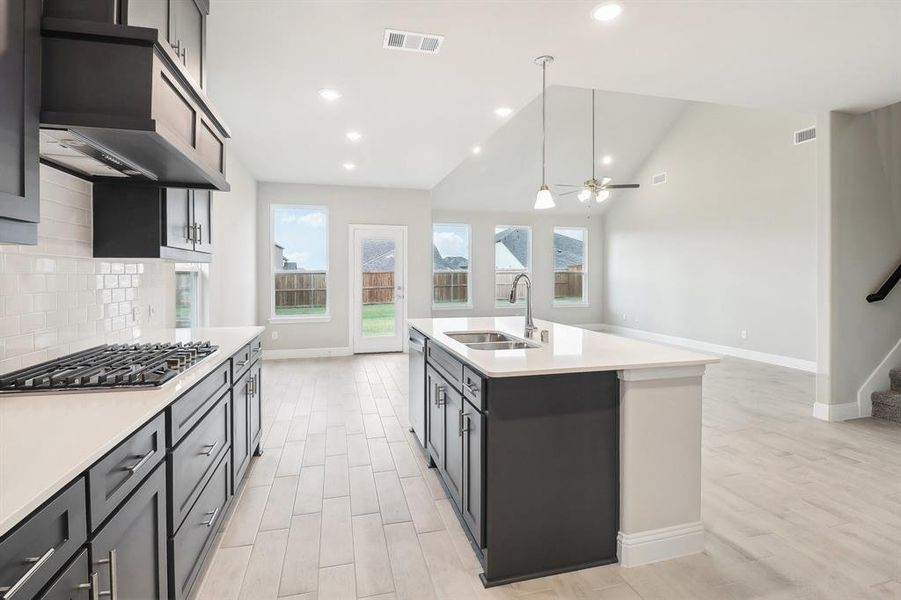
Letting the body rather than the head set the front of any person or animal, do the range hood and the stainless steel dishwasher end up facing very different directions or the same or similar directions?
very different directions

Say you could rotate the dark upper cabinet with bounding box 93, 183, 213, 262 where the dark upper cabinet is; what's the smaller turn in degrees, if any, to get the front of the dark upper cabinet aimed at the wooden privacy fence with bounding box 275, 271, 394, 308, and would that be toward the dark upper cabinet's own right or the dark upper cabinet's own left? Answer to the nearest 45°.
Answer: approximately 90° to the dark upper cabinet's own left

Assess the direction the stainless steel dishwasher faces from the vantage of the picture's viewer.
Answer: facing to the left of the viewer

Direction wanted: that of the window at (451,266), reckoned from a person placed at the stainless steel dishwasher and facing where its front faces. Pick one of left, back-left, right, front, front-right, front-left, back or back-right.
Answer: right

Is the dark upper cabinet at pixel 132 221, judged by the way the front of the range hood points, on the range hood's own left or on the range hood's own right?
on the range hood's own left

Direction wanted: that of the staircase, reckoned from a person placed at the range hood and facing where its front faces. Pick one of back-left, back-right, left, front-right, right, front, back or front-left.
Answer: front-left

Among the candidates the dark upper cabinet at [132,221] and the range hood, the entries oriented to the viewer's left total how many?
0

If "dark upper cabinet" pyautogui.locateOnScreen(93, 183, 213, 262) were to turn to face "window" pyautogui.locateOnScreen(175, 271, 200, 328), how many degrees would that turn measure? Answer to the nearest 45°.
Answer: approximately 135° to its left

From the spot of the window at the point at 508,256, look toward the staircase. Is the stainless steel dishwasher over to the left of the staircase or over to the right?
right

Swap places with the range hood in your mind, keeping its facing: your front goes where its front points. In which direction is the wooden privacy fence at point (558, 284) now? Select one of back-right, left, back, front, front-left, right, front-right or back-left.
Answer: left

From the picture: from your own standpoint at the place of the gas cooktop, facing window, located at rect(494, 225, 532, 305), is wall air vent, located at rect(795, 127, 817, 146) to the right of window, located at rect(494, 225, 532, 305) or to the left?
right

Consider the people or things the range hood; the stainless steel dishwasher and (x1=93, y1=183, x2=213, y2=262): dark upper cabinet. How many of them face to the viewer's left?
1

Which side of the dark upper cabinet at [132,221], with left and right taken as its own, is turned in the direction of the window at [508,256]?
left

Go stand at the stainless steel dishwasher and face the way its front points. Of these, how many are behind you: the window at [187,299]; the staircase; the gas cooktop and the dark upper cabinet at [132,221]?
1
